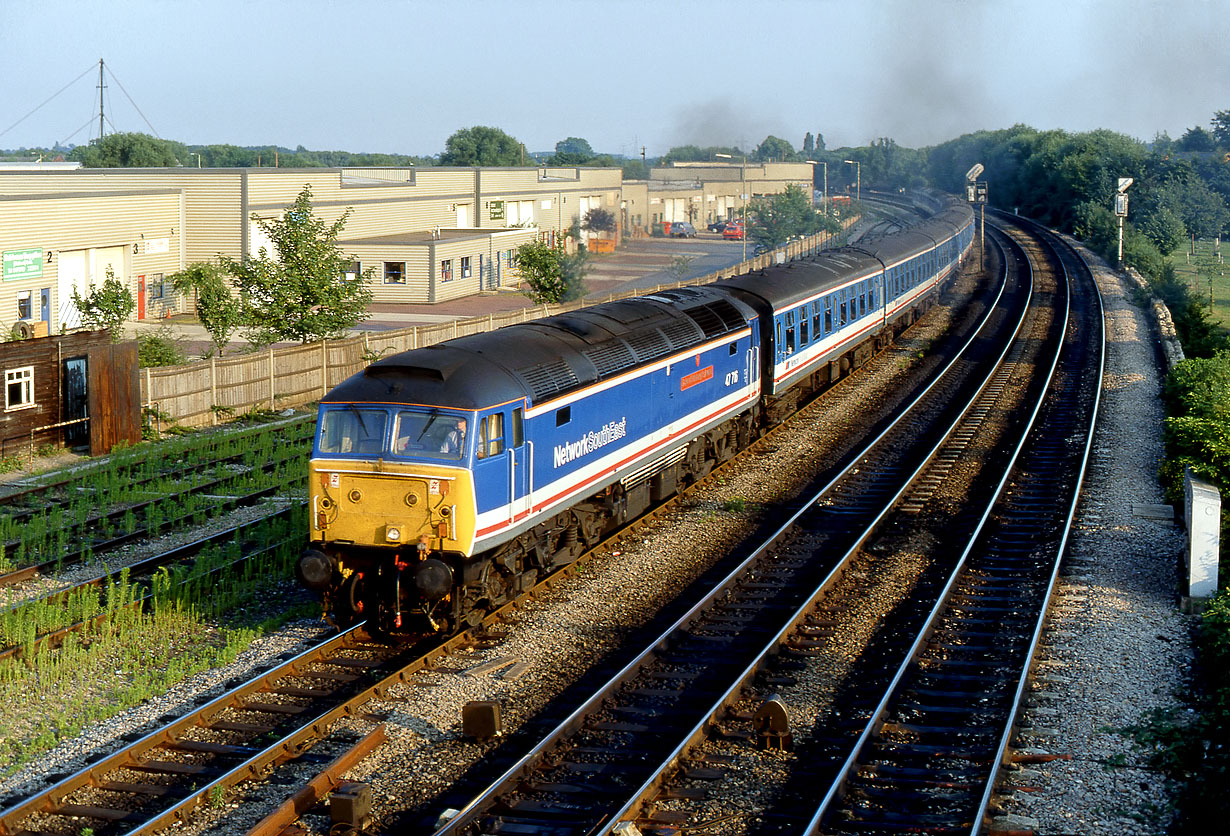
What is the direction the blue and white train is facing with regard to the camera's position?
facing the viewer and to the left of the viewer

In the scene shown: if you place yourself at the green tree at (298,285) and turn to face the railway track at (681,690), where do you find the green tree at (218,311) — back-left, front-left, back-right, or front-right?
front-right

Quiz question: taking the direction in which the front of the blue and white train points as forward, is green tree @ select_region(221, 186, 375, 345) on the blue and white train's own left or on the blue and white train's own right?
on the blue and white train's own right

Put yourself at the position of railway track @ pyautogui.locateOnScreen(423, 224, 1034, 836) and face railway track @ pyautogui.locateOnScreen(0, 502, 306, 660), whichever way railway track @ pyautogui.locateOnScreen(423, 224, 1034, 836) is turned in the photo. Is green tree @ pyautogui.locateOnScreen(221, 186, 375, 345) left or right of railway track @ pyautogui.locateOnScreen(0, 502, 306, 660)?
right

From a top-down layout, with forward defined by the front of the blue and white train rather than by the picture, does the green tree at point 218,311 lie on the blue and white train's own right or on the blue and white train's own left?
on the blue and white train's own right

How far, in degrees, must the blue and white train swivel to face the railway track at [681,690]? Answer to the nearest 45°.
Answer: approximately 90° to its left

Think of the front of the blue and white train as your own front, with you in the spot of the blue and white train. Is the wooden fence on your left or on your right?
on your right

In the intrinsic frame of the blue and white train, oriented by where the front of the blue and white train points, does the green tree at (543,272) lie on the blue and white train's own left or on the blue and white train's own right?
on the blue and white train's own right
